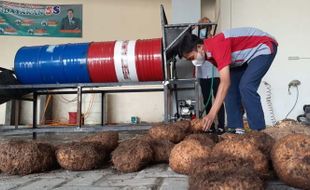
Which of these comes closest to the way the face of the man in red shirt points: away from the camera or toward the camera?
toward the camera

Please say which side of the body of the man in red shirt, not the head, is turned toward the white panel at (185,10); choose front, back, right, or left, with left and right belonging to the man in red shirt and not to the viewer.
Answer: right

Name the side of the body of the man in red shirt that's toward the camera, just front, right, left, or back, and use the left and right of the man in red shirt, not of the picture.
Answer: left

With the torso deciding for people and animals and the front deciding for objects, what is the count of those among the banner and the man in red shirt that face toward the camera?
1

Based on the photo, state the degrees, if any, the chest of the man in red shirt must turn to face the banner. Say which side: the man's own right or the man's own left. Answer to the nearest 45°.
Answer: approximately 45° to the man's own right

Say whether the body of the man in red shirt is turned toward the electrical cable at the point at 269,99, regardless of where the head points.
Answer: no

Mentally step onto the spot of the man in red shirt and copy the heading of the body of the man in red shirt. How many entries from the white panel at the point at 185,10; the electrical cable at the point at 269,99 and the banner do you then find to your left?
0

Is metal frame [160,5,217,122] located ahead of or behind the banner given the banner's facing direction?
ahead

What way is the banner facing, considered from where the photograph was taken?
facing the viewer

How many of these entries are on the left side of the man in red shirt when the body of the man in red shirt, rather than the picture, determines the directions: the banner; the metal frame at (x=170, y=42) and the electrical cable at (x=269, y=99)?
0

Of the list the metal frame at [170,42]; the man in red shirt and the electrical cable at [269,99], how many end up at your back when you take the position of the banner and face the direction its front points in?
0

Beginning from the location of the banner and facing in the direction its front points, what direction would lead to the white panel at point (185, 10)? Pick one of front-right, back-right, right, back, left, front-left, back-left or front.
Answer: front-left

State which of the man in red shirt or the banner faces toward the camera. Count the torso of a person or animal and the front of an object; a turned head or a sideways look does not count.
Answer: the banner
